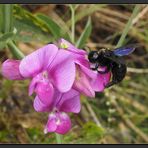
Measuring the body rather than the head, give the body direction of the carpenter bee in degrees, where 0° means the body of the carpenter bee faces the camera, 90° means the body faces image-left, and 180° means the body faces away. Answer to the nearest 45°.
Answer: approximately 90°
